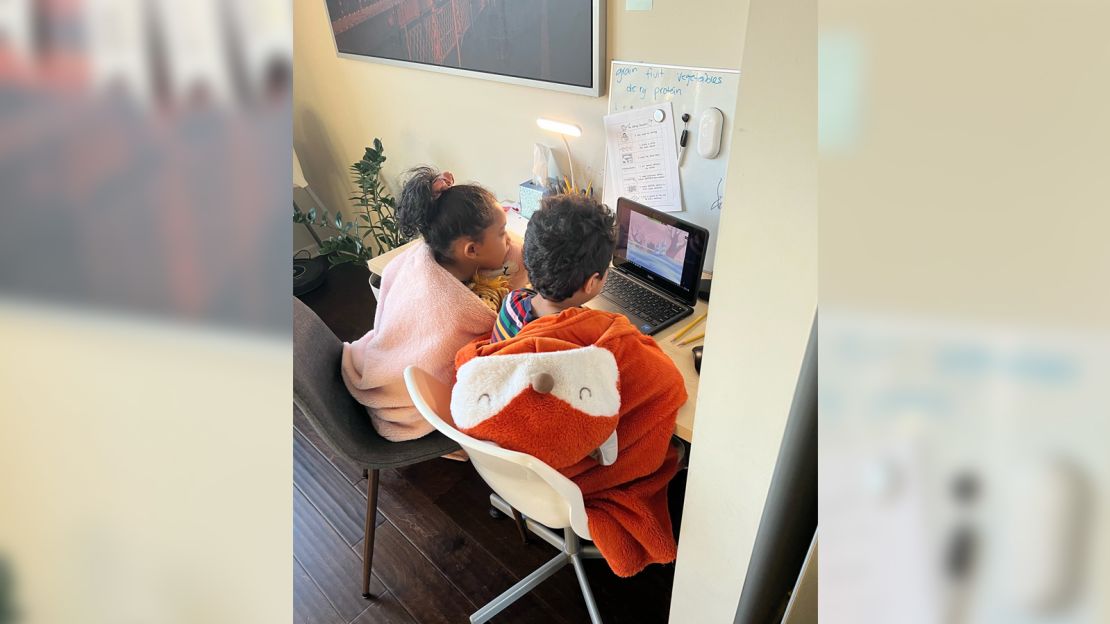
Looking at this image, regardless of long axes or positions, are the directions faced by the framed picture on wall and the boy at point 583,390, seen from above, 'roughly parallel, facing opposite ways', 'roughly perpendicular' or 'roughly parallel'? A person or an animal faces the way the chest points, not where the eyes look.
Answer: roughly parallel, facing opposite ways

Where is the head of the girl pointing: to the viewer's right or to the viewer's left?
to the viewer's right

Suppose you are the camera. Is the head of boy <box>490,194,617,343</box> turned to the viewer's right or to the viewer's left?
to the viewer's right

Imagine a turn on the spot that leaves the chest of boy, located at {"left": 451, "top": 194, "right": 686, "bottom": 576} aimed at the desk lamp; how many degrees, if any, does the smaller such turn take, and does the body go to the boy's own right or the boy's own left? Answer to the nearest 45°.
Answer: approximately 45° to the boy's own left

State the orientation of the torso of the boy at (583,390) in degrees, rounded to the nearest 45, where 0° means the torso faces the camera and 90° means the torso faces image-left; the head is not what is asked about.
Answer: approximately 225°

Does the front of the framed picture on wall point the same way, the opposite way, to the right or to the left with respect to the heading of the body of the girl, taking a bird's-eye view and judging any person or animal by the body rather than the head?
the opposite way

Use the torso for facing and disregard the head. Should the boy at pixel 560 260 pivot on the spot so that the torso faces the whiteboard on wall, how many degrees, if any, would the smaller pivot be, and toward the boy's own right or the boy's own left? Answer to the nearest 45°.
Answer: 0° — they already face it

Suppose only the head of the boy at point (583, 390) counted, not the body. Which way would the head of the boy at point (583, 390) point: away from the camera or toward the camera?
away from the camera

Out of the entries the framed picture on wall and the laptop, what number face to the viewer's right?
0

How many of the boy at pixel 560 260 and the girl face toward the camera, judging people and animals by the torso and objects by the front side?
0

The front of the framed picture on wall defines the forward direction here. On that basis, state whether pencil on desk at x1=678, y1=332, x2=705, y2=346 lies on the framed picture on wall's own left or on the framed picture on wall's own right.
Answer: on the framed picture on wall's own left

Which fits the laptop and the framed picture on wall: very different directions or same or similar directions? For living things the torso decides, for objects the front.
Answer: same or similar directions

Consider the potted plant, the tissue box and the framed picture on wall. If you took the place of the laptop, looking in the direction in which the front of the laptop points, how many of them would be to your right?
3

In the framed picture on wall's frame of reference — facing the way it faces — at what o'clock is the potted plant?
The potted plant is roughly at 3 o'clock from the framed picture on wall.

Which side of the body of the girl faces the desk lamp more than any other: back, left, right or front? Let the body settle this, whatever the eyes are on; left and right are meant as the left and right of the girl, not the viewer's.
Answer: front

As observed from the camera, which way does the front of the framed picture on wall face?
facing the viewer and to the left of the viewer
